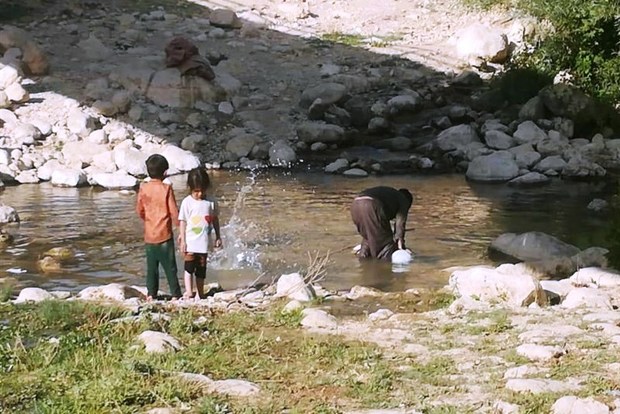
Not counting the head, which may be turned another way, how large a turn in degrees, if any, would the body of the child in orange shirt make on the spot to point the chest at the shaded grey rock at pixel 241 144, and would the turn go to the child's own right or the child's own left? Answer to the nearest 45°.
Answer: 0° — they already face it

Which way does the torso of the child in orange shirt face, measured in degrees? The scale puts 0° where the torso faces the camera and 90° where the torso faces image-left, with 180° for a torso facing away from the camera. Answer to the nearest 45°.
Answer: approximately 180°

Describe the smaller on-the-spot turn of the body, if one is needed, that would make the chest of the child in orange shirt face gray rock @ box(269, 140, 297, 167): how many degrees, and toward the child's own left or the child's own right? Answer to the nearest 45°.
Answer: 0° — they already face it

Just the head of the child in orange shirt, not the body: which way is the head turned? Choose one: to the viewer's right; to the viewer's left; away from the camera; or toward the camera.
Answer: away from the camera

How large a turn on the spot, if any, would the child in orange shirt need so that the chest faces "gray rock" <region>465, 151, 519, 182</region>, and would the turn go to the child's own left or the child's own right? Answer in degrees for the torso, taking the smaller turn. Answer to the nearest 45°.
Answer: approximately 45° to the child's own right

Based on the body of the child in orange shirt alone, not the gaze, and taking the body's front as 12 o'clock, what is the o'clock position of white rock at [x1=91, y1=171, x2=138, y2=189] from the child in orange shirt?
The white rock is roughly at 12 o'clock from the child in orange shirt.

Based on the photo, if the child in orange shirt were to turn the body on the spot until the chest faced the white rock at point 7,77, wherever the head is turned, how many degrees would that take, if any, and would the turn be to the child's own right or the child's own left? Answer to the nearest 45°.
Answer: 0° — they already face it

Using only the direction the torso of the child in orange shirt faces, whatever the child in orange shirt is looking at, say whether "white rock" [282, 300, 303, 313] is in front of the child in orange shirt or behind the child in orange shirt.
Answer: behind

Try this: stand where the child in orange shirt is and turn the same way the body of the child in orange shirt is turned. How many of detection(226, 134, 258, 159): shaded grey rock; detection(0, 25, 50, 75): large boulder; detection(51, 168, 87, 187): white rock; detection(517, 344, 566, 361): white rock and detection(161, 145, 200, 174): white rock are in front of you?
4

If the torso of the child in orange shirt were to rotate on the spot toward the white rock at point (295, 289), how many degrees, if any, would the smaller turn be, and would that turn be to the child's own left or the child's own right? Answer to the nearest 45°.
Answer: approximately 135° to the child's own right

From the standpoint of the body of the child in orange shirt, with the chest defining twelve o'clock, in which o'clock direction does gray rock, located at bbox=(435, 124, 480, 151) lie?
The gray rock is roughly at 1 o'clock from the child in orange shirt.

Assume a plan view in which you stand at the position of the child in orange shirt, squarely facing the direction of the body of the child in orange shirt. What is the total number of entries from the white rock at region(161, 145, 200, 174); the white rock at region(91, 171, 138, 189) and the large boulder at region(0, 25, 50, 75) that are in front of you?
3

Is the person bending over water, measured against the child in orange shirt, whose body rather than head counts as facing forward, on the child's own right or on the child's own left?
on the child's own right

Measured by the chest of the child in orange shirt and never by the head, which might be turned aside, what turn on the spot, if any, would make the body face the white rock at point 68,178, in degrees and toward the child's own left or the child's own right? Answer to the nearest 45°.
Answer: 0° — they already face it

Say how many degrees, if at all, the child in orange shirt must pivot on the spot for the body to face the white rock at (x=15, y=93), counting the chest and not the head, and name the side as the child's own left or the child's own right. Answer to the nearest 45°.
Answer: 0° — they already face it
